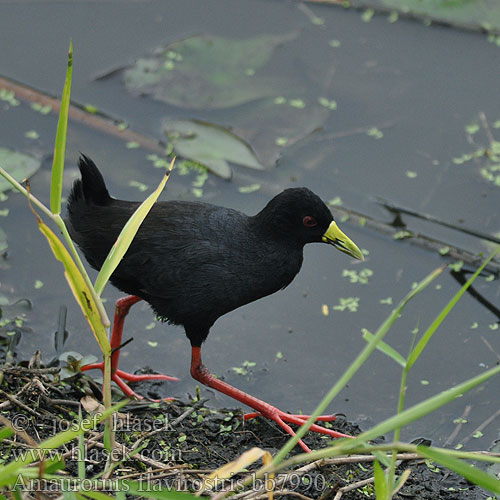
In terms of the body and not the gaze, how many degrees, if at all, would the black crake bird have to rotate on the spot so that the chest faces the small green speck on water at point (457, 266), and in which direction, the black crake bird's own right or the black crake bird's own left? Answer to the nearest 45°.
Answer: approximately 45° to the black crake bird's own left

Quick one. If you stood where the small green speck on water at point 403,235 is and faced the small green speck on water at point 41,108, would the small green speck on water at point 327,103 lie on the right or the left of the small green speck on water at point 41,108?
right

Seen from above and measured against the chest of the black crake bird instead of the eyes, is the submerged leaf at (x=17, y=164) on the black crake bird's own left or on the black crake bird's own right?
on the black crake bird's own left

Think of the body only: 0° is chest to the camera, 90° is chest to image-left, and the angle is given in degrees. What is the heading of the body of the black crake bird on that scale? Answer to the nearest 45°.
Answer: approximately 270°

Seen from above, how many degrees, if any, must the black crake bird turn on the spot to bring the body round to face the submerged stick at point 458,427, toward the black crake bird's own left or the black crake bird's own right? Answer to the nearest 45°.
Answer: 0° — it already faces it

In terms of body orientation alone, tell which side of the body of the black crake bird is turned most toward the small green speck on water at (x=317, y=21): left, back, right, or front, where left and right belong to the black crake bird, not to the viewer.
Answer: left

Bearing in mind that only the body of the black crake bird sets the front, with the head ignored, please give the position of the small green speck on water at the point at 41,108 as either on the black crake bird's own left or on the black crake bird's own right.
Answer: on the black crake bird's own left

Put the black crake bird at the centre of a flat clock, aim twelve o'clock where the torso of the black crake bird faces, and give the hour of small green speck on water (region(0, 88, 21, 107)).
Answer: The small green speck on water is roughly at 8 o'clock from the black crake bird.

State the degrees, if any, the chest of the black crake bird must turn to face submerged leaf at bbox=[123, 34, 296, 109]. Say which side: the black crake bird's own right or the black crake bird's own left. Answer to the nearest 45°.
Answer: approximately 90° to the black crake bird's own left
